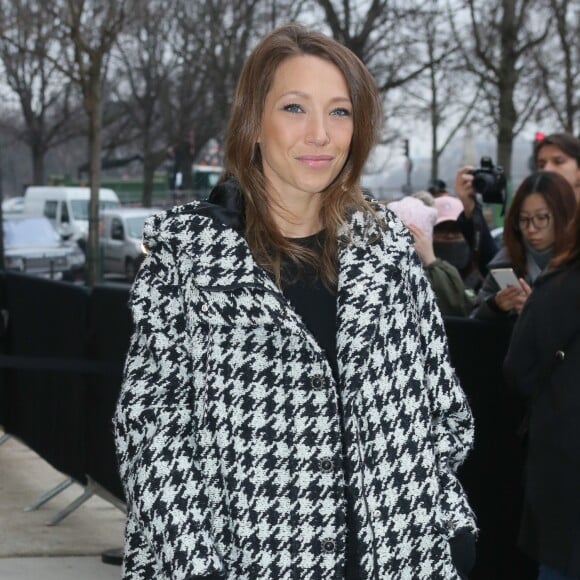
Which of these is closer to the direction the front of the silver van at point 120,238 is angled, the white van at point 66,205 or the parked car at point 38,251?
the parked car

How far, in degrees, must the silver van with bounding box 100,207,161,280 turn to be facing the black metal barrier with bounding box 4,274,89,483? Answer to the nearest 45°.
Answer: approximately 45° to its right

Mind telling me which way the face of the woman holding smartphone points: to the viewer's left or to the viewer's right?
to the viewer's left

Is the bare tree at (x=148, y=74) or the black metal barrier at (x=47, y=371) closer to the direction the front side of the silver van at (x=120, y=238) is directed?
the black metal barrier
